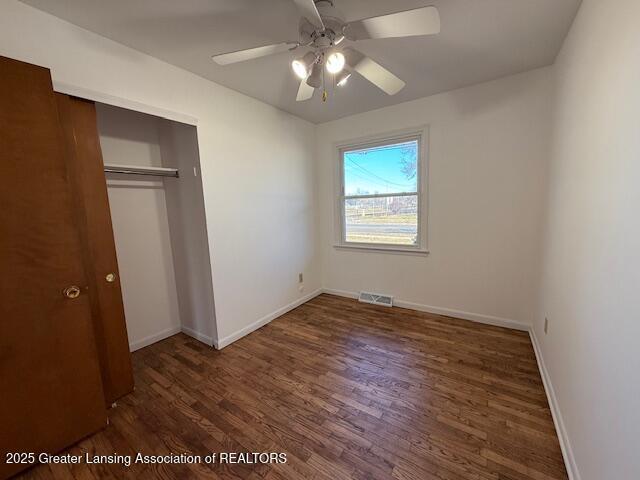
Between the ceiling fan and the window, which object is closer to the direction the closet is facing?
the ceiling fan

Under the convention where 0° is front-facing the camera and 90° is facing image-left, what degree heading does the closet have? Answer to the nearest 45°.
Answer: approximately 315°

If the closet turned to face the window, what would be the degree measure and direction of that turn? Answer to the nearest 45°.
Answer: approximately 45° to its left

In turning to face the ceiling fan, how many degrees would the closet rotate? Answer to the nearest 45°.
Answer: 0° — it already faces it
